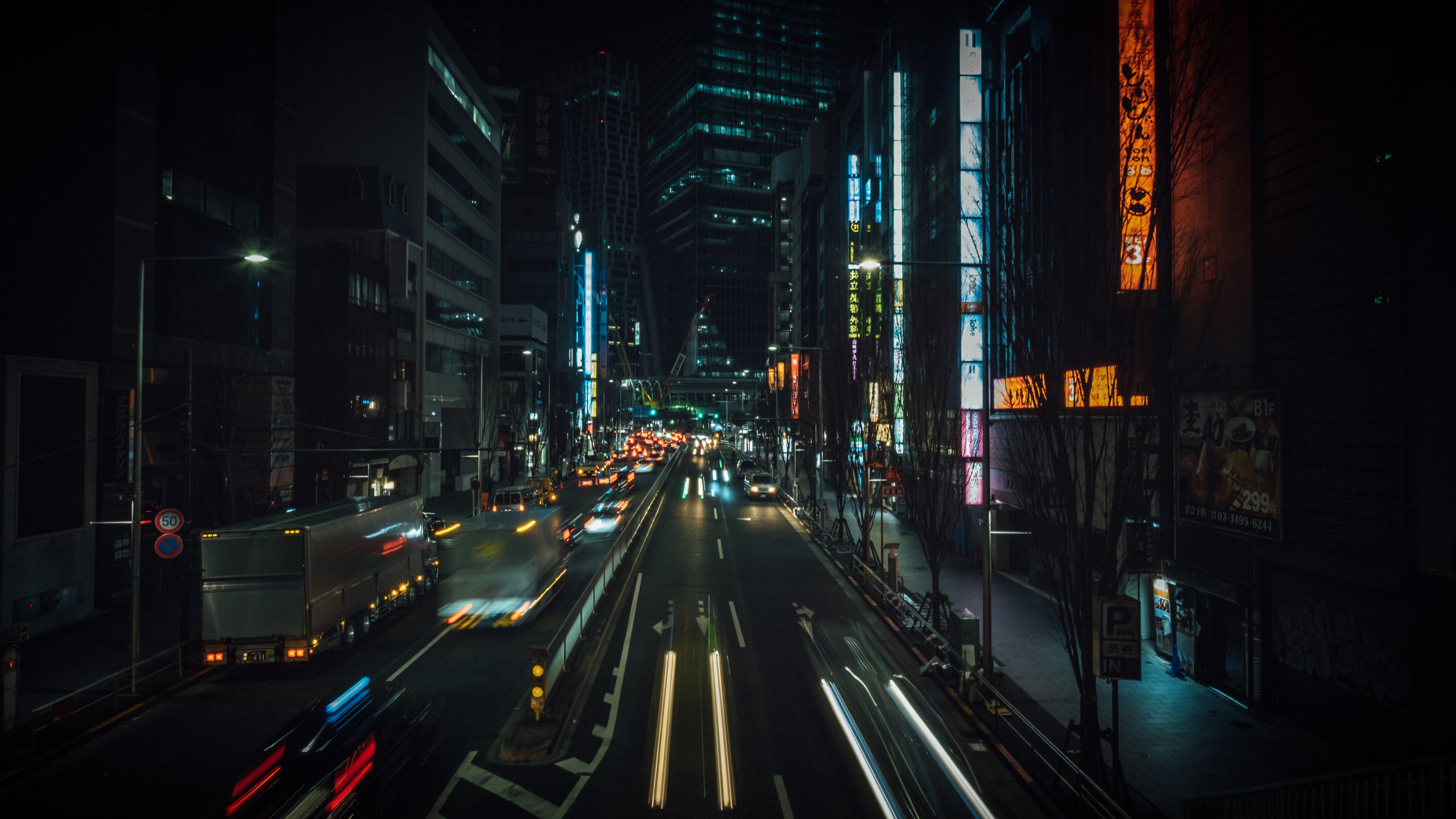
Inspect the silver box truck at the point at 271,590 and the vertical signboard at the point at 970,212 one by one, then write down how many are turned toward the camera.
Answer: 1

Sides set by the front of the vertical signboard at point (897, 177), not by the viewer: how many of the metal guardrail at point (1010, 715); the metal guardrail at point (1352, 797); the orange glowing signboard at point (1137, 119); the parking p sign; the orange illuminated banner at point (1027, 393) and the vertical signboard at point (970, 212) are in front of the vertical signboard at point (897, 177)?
6

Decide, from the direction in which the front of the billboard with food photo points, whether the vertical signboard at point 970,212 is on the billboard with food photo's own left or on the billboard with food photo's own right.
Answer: on the billboard with food photo's own right

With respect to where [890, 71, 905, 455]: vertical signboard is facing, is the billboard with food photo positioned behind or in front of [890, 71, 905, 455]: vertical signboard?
in front

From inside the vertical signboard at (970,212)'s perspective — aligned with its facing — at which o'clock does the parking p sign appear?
The parking p sign is roughly at 12 o'clock from the vertical signboard.

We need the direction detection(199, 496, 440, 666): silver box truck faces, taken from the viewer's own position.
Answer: facing away from the viewer and to the right of the viewer

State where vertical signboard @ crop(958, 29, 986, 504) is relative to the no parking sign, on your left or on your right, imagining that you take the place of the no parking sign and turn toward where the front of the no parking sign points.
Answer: on your left

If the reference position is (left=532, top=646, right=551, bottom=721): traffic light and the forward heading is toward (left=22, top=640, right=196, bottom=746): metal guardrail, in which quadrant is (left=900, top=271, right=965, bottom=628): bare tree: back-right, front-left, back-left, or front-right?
back-right

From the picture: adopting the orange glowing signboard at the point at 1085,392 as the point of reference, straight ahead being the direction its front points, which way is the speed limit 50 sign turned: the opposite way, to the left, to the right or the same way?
to the left

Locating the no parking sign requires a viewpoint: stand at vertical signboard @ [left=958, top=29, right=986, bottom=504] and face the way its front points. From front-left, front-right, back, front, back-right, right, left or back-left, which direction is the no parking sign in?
front-right

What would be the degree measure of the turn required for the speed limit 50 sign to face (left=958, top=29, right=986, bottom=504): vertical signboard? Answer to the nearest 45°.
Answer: approximately 90° to its left

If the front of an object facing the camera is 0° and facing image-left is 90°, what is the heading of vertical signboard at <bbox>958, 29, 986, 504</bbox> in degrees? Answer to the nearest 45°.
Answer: approximately 0°
